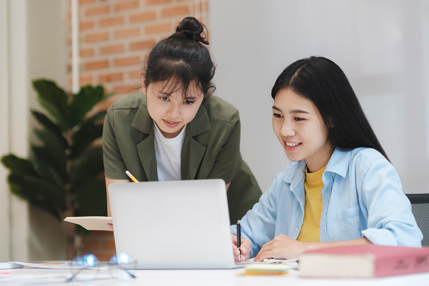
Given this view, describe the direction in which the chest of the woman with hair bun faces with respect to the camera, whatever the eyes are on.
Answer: toward the camera

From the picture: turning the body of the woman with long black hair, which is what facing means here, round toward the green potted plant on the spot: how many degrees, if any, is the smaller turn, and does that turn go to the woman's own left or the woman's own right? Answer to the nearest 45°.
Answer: approximately 90° to the woman's own right

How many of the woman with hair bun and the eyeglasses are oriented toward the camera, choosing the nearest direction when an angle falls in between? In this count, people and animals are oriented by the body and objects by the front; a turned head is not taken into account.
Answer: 2

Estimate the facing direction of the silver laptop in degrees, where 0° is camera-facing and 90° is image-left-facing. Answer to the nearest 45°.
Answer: approximately 180°

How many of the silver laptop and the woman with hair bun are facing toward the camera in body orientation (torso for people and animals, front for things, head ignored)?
1

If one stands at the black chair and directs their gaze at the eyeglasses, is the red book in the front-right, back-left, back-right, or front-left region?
front-left

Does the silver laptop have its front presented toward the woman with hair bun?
yes

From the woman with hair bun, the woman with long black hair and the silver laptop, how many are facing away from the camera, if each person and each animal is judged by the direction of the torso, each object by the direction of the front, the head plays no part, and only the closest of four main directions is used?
1

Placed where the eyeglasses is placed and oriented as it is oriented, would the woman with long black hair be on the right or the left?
on its left

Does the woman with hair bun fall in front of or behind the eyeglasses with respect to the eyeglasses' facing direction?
behind

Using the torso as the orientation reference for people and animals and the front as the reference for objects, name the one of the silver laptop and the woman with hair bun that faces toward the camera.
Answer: the woman with hair bun

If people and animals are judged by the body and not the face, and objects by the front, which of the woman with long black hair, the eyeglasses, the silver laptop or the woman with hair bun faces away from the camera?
the silver laptop

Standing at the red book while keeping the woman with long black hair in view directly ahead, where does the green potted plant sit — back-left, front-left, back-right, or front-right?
front-left

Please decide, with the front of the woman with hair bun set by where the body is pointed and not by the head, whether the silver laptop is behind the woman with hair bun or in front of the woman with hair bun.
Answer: in front
